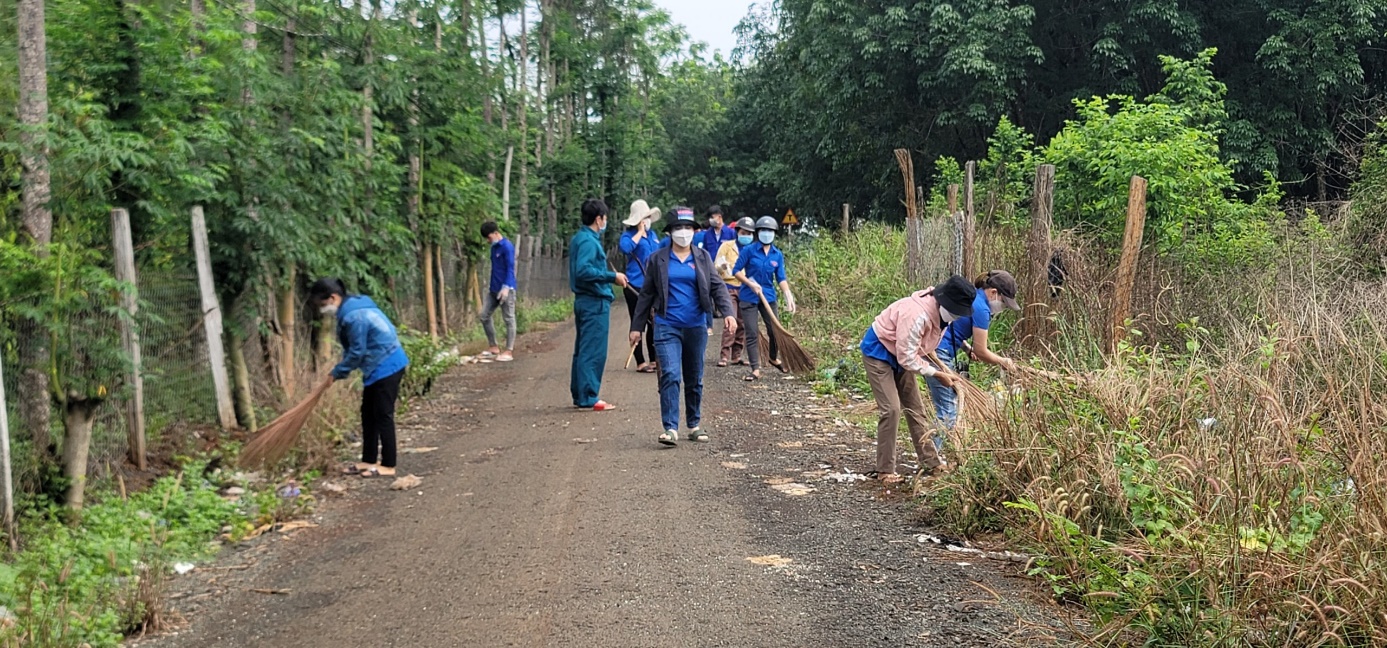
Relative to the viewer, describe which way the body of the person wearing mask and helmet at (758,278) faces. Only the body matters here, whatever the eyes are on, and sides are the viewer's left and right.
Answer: facing the viewer

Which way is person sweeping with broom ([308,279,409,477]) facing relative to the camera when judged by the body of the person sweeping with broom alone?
to the viewer's left

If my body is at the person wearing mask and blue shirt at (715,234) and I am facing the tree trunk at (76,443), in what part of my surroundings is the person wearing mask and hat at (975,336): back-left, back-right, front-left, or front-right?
front-left

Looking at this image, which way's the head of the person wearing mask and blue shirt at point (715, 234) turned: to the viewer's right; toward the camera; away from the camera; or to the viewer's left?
toward the camera

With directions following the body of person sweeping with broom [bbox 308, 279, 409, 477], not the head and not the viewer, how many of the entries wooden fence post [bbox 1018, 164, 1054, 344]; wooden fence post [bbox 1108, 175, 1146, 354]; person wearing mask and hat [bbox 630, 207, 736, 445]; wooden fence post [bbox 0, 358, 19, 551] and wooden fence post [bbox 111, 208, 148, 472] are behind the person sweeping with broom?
3

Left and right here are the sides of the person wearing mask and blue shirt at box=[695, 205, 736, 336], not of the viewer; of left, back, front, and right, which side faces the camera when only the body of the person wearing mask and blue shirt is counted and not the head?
front

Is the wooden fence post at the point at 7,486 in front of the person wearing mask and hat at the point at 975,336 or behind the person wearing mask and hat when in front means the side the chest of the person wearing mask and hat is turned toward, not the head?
behind

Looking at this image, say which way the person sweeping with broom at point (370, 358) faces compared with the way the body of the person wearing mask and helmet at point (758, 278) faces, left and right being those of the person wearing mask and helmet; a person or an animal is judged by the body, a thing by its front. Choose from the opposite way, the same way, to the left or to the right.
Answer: to the right

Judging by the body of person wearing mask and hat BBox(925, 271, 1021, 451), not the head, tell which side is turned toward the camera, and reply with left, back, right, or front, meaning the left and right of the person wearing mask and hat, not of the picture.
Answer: right

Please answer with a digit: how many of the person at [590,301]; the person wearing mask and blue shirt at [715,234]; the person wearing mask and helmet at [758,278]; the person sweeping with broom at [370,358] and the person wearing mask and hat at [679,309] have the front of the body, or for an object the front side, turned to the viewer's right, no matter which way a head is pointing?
1

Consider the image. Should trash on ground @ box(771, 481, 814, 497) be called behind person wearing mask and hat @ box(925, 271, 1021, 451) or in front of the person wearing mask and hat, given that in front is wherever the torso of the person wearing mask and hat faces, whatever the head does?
behind

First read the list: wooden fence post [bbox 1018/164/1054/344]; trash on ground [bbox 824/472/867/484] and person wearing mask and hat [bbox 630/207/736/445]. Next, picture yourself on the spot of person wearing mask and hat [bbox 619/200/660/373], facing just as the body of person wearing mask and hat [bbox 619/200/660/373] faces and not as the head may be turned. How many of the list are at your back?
0

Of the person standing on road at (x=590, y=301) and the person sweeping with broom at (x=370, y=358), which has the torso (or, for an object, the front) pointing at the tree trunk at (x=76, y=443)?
the person sweeping with broom

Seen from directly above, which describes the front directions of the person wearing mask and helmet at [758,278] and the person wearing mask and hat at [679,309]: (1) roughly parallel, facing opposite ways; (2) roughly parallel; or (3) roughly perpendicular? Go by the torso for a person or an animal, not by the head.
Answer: roughly parallel

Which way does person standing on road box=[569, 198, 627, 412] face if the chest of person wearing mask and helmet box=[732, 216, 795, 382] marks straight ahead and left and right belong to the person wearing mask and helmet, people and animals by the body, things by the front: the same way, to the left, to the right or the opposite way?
to the left

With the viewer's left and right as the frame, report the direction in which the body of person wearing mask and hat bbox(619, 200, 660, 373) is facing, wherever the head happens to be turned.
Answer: facing the viewer and to the right of the viewer

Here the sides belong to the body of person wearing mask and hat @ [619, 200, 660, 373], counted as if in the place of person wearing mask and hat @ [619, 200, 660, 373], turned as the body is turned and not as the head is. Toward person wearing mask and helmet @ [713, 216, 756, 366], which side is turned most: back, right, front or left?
left

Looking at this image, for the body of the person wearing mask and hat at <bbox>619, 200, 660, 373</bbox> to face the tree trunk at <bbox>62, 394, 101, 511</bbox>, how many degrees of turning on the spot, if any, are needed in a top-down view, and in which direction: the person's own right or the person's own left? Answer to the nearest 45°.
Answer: approximately 90° to the person's own right
